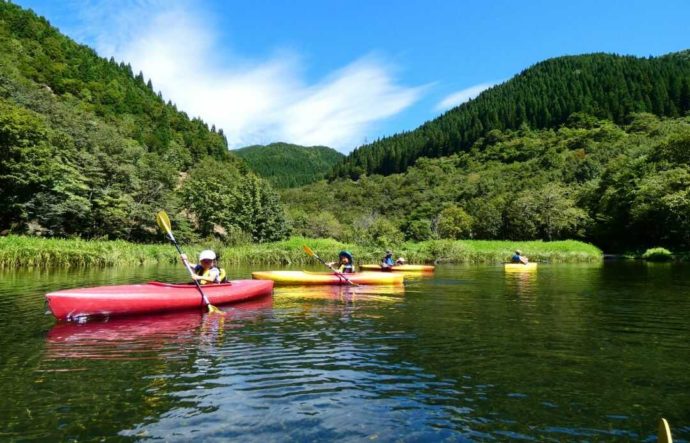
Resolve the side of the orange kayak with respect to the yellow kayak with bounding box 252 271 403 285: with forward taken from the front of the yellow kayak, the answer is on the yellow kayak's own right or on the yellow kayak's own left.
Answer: on the yellow kayak's own right

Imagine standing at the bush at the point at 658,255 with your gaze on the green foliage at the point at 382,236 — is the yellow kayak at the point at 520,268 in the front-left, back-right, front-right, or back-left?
front-left

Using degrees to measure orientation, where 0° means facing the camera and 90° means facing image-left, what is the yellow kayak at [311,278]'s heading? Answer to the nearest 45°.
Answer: approximately 90°

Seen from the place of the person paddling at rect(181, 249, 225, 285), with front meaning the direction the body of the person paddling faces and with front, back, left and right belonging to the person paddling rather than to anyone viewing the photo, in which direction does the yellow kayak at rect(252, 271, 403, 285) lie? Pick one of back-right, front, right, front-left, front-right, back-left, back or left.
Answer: back

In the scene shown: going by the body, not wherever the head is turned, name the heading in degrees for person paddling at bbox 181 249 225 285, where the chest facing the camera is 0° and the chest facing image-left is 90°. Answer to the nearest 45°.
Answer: approximately 45°

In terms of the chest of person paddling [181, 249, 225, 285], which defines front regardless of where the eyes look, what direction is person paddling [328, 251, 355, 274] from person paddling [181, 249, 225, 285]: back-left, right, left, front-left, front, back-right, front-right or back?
back

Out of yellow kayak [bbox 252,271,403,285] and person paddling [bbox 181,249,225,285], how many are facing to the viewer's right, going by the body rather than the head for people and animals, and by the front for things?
0

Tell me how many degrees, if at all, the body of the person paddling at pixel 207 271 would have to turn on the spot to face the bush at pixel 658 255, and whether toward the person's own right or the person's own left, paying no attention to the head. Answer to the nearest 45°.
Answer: approximately 180°

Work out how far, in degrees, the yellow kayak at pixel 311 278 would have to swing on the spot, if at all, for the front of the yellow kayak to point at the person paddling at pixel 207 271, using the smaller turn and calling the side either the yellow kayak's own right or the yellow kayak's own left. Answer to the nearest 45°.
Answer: approximately 45° to the yellow kayak's own left

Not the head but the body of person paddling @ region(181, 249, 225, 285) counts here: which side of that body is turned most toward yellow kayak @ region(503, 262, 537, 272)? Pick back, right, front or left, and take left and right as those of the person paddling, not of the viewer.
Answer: back

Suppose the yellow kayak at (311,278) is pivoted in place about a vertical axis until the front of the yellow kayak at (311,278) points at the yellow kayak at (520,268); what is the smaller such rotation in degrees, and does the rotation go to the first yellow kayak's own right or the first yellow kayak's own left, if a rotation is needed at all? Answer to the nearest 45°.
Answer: approximately 135° to the first yellow kayak's own right

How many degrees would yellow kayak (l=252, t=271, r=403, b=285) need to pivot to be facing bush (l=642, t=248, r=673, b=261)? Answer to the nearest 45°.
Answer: approximately 135° to its right

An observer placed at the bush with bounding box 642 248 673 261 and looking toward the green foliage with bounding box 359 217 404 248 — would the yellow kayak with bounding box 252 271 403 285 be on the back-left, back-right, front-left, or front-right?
front-left

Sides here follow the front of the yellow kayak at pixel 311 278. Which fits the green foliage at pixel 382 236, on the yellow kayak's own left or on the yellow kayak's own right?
on the yellow kayak's own right
